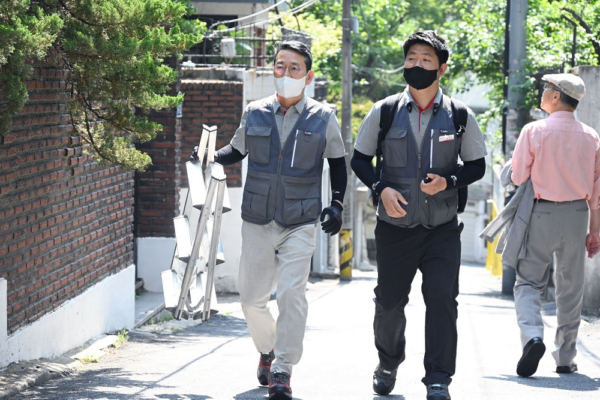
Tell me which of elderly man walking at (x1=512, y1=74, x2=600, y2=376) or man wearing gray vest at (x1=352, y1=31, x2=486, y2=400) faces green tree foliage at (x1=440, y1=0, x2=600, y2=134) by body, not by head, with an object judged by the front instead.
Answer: the elderly man walking

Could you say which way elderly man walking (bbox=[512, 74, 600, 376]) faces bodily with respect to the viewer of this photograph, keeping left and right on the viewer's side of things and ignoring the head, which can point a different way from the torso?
facing away from the viewer

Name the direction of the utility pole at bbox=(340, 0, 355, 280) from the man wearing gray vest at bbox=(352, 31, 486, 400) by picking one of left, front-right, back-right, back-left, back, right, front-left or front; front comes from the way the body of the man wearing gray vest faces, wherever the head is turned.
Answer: back

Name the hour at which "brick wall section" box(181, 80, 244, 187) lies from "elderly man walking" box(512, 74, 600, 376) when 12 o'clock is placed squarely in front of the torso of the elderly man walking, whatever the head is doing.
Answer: The brick wall section is roughly at 11 o'clock from the elderly man walking.

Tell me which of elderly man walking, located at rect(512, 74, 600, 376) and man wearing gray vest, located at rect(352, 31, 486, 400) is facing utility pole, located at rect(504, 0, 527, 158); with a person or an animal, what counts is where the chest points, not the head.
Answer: the elderly man walking

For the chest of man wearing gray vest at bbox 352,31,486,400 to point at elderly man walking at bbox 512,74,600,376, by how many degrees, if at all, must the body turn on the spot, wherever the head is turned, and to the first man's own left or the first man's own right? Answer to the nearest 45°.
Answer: approximately 135° to the first man's own left

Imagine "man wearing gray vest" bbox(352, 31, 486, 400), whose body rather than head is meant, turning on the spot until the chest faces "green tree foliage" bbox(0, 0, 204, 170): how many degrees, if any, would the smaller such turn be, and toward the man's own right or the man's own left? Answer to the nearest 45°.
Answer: approximately 90° to the man's own right

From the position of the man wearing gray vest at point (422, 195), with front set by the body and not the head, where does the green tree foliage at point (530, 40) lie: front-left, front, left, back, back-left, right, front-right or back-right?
back

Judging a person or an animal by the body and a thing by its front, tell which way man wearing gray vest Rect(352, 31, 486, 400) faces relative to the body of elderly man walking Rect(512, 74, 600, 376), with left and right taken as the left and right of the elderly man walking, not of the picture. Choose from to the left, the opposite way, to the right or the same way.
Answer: the opposite way

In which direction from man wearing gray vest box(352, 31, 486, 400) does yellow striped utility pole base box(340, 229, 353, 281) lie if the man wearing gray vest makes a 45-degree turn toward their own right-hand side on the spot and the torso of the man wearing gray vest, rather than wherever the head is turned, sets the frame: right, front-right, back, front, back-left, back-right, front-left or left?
back-right

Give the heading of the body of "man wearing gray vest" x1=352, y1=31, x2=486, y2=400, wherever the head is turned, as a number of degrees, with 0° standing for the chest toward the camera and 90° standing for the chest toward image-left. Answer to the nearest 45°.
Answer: approximately 0°

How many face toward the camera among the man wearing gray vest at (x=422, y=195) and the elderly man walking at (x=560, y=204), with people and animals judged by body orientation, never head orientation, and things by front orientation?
1

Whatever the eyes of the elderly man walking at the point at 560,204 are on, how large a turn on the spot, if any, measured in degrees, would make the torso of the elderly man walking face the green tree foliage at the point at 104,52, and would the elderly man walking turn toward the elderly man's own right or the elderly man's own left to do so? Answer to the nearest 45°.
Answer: approximately 135° to the elderly man's own left
